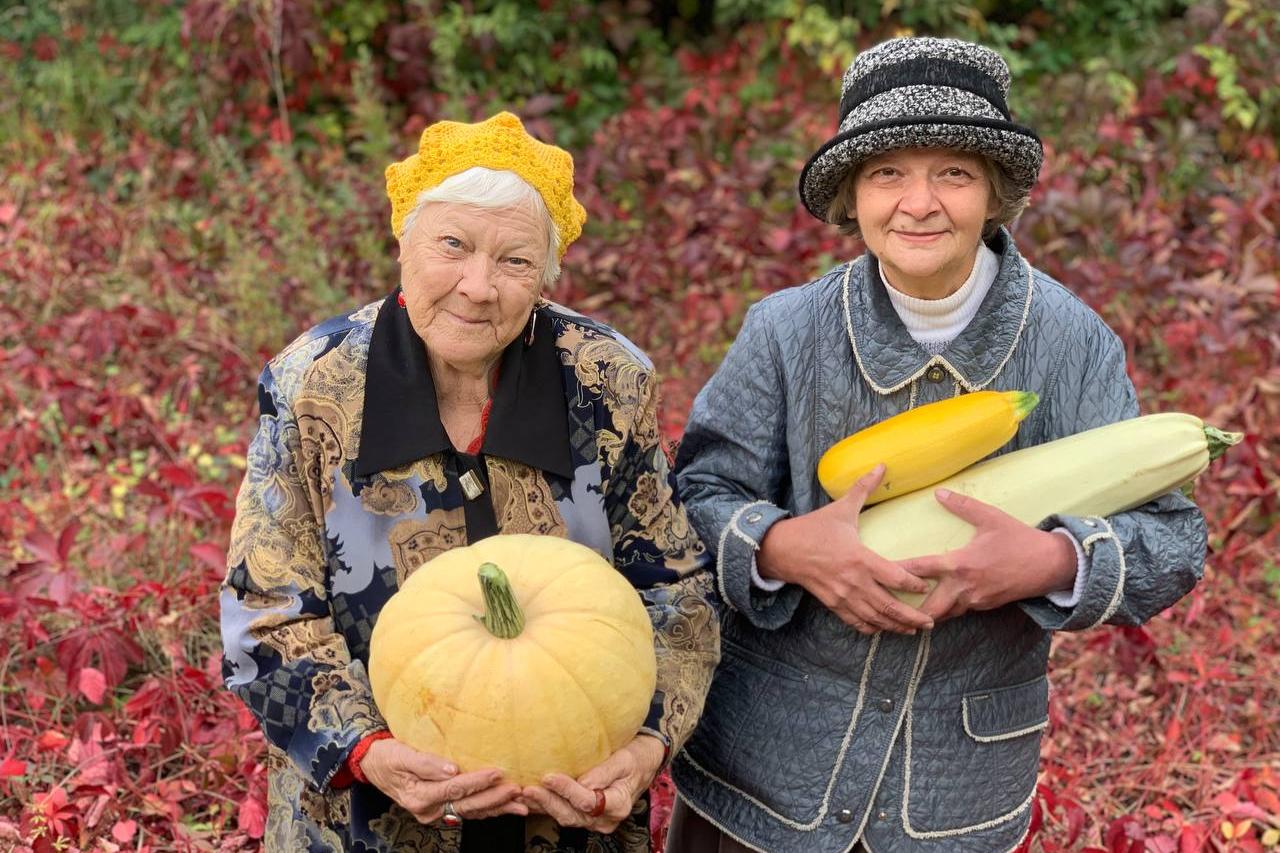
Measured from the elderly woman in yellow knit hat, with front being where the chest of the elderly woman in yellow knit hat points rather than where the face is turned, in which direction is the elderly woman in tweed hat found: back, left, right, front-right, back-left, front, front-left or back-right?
left

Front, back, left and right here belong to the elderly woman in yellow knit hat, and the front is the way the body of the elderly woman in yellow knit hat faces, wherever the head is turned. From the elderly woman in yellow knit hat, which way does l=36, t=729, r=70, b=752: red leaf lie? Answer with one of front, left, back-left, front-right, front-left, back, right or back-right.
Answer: back-right

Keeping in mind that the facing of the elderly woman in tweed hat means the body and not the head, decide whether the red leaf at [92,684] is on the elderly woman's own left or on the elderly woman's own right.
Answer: on the elderly woman's own right

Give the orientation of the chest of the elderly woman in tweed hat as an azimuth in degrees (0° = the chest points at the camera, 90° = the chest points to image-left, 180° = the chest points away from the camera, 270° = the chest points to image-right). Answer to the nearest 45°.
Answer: approximately 0°

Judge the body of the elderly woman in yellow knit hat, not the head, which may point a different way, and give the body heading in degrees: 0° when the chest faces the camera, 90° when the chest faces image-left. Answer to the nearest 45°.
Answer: approximately 0°

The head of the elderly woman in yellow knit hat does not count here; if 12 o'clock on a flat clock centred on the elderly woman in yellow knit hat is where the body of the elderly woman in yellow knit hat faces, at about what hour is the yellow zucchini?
The yellow zucchini is roughly at 9 o'clock from the elderly woman in yellow knit hat.

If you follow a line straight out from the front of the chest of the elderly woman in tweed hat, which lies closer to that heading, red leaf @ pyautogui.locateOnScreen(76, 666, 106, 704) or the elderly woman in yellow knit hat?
the elderly woman in yellow knit hat

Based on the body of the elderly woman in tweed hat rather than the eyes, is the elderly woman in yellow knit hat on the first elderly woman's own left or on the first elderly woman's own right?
on the first elderly woman's own right

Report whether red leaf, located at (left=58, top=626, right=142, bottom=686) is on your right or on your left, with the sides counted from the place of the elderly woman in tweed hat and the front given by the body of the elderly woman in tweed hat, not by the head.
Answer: on your right

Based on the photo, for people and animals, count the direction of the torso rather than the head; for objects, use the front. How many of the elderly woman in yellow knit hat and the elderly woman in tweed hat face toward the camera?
2

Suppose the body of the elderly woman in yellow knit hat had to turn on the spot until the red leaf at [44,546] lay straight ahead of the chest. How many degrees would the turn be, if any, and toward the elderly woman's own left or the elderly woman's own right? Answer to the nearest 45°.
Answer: approximately 135° to the elderly woman's own right
